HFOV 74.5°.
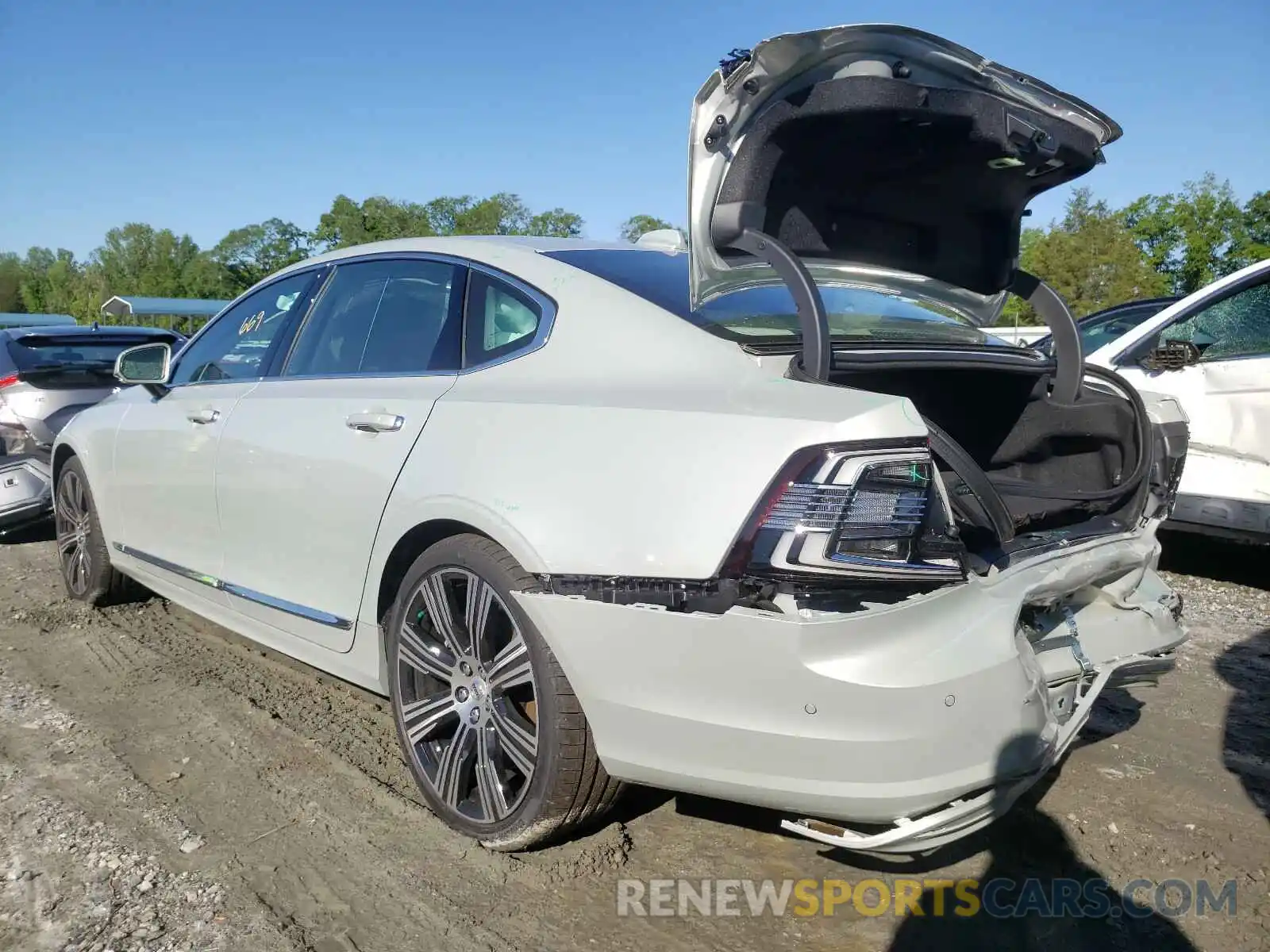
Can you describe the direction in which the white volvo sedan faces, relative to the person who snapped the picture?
facing away from the viewer and to the left of the viewer

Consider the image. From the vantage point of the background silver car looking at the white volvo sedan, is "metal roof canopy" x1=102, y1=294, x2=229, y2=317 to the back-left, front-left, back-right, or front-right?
back-left

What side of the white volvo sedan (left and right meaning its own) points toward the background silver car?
front

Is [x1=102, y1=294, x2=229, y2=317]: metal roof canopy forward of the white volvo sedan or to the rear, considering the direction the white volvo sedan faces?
forward

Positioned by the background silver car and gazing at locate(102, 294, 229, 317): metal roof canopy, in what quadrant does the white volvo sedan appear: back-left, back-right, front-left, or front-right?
back-right
